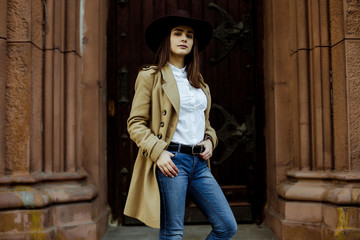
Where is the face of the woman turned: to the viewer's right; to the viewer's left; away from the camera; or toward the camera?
toward the camera

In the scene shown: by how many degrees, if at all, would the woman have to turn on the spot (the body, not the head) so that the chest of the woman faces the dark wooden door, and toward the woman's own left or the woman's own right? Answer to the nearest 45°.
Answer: approximately 135° to the woman's own left

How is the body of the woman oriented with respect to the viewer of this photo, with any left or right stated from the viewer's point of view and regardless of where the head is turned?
facing the viewer and to the right of the viewer
